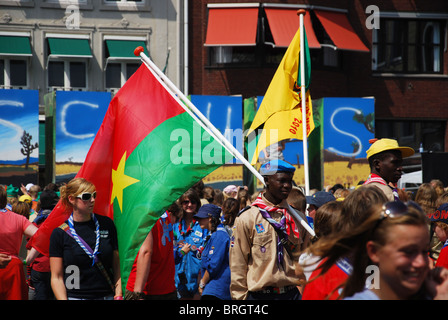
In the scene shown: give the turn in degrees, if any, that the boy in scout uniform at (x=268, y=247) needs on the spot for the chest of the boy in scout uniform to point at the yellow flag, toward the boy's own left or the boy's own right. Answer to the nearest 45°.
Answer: approximately 135° to the boy's own left

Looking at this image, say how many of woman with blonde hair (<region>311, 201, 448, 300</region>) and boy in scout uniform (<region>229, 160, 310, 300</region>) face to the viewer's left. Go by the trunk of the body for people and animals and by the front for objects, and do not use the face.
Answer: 0

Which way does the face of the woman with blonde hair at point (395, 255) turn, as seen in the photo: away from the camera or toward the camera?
toward the camera

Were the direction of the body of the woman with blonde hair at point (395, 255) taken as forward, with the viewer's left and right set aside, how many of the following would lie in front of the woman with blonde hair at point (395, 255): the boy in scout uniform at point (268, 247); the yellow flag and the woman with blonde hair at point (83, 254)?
0

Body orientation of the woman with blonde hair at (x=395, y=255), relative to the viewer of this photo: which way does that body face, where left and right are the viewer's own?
facing the viewer and to the right of the viewer

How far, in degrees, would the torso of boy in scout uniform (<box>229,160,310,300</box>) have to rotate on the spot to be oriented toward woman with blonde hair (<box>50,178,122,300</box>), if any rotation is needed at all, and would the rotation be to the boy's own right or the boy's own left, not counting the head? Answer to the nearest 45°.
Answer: approximately 135° to the boy's own right

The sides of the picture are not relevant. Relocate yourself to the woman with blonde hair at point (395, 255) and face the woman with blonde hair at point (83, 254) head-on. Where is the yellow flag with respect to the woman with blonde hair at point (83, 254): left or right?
right

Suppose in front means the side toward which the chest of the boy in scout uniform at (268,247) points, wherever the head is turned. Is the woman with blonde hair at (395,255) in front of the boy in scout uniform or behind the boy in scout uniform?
in front

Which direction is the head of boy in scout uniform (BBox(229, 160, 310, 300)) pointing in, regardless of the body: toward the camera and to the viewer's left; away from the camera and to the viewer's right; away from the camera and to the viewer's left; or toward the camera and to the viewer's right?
toward the camera and to the viewer's right

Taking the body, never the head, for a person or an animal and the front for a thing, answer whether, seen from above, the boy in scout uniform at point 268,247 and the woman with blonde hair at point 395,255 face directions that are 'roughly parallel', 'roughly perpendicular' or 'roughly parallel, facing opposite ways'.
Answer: roughly parallel

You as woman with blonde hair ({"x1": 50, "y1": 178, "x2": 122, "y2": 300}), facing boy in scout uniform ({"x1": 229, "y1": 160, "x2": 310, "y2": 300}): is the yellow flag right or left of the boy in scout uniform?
left

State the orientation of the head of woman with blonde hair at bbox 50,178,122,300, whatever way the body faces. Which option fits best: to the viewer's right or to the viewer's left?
to the viewer's right

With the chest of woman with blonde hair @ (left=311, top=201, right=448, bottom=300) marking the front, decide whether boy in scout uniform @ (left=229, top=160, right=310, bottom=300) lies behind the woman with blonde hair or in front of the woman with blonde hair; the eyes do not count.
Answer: behind
